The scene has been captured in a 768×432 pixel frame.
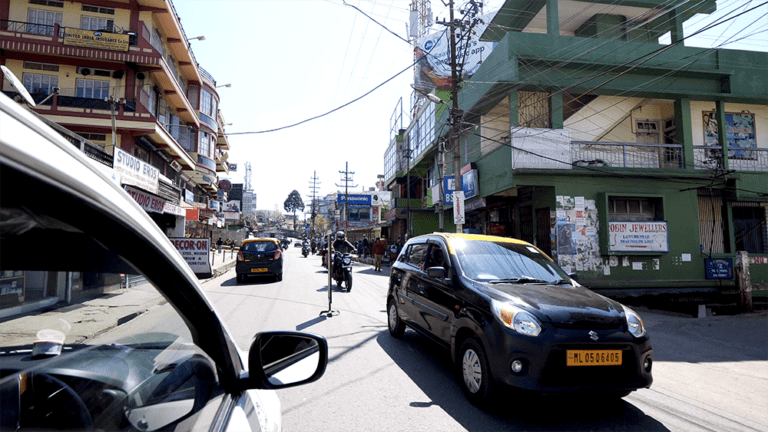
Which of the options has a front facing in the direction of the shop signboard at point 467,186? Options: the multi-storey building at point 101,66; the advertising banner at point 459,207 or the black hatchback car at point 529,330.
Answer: the multi-storey building

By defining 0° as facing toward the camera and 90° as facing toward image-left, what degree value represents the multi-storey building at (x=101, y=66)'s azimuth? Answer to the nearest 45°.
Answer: approximately 315°

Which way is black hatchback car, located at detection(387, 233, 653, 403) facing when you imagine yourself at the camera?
facing the viewer and to the right of the viewer

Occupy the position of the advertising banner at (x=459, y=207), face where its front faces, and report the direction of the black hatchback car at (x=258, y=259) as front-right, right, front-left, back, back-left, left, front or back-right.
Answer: right

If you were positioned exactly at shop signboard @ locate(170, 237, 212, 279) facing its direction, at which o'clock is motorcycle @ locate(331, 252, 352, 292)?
The motorcycle is roughly at 10 o'clock from the shop signboard.

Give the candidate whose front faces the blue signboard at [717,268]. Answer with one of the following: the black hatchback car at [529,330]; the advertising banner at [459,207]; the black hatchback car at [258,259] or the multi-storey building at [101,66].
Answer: the multi-storey building

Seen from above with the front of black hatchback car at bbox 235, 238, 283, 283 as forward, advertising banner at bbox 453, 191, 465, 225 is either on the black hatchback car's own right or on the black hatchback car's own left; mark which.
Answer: on the black hatchback car's own right

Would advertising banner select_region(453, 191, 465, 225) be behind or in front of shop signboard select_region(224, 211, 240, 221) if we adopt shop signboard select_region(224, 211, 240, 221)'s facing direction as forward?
in front

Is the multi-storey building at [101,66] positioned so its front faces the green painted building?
yes

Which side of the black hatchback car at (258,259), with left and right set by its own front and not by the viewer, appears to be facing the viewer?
back
